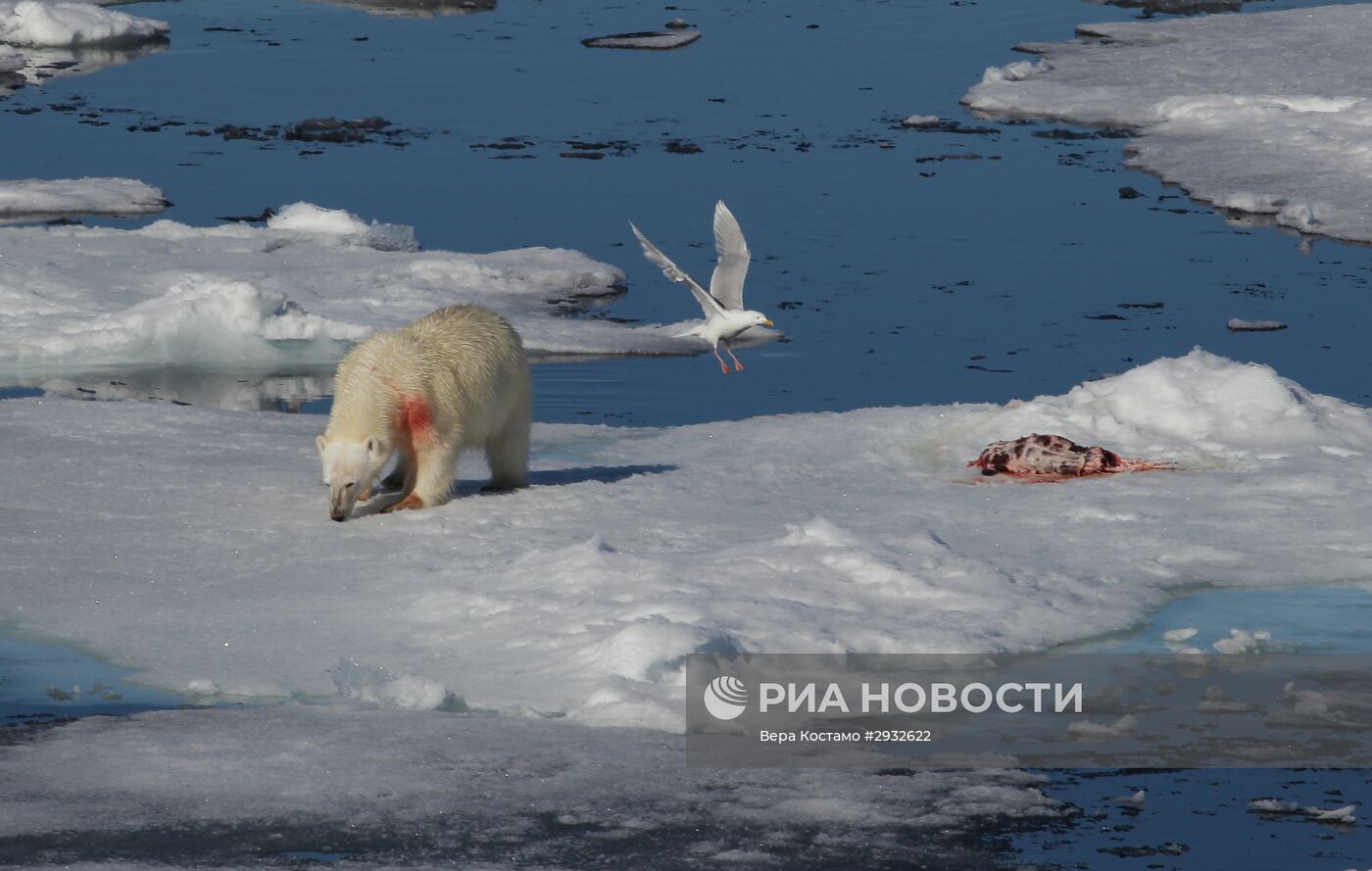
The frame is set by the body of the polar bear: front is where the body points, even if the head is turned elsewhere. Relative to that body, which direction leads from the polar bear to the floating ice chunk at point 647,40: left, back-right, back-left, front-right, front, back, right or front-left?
back-right

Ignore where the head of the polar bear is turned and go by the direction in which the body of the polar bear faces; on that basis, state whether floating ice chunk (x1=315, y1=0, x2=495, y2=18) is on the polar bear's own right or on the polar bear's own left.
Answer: on the polar bear's own right

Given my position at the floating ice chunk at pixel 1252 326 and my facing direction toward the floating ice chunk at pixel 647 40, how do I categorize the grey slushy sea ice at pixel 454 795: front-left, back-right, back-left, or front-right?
back-left

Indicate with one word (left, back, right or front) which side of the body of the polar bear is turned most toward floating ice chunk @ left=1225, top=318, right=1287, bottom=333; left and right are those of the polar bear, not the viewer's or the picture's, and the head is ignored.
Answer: back

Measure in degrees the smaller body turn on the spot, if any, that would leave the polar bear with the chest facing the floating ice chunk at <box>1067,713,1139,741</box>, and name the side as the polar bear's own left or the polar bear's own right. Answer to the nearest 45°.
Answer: approximately 90° to the polar bear's own left

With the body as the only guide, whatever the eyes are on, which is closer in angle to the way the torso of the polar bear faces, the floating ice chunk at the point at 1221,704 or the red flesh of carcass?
the floating ice chunk

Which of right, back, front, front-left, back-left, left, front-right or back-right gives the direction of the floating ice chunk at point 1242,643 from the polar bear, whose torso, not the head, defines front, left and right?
left

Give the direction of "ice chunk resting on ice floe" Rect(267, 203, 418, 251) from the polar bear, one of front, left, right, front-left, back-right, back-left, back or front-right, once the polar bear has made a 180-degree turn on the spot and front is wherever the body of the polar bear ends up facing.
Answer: front-left

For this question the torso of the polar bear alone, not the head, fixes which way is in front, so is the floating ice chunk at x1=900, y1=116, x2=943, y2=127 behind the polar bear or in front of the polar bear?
behind

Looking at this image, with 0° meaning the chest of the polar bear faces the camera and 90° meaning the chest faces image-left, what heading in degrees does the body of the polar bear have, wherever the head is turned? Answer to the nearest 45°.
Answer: approximately 45°

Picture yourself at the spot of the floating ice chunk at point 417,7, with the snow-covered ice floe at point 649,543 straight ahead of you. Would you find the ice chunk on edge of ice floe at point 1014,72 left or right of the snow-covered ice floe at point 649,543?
left

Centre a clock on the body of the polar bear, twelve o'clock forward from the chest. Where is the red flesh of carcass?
The red flesh of carcass is roughly at 7 o'clock from the polar bear.

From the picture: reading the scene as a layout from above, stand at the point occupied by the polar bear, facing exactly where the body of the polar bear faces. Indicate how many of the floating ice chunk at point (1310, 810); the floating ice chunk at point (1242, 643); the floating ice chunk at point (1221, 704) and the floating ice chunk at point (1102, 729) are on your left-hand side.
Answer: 4
